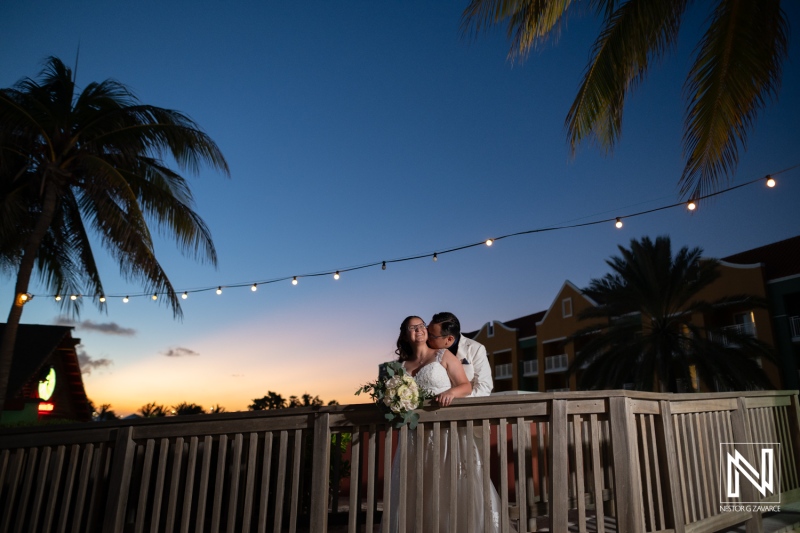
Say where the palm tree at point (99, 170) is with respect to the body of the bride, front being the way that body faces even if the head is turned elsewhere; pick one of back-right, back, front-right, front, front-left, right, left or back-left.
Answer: back-right

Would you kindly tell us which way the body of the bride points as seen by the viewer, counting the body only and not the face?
toward the camera

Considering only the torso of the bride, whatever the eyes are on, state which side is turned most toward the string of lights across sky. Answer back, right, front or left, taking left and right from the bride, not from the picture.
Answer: back

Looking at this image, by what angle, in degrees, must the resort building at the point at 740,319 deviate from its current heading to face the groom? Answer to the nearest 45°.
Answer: approximately 45° to its left

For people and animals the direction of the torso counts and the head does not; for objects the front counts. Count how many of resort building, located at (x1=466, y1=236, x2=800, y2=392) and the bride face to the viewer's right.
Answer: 0

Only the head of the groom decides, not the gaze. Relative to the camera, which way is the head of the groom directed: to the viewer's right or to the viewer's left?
to the viewer's left

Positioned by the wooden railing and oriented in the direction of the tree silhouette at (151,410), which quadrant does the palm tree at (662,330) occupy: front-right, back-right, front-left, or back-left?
front-right

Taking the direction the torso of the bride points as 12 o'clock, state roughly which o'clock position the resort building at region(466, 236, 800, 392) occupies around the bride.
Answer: The resort building is roughly at 7 o'clock from the bride.

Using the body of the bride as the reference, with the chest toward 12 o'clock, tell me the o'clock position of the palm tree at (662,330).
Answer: The palm tree is roughly at 7 o'clock from the bride.

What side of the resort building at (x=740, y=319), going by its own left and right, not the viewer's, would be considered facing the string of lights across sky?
front

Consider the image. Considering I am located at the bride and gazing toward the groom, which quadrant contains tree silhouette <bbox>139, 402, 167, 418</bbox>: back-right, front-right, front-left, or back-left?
front-left

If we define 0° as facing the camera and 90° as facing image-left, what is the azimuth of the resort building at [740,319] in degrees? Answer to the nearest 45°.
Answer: approximately 45°
